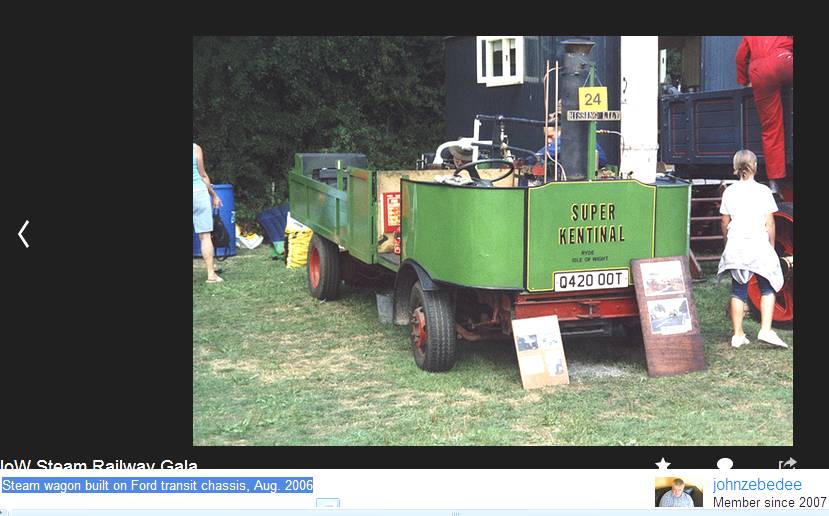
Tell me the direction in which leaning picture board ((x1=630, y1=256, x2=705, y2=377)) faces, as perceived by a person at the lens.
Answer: facing the viewer

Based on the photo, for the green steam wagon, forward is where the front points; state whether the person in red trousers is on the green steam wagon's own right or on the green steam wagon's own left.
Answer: on the green steam wagon's own left

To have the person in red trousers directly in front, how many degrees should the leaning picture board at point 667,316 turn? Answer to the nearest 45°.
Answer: approximately 180°

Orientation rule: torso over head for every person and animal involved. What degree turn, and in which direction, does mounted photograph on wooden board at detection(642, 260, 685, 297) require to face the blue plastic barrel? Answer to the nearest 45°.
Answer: approximately 135° to its right

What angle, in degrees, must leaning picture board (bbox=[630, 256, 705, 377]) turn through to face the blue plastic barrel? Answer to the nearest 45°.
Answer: approximately 135° to its right

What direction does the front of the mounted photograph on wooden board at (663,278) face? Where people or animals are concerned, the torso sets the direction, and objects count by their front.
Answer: toward the camera

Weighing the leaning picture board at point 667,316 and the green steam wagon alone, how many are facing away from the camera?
0

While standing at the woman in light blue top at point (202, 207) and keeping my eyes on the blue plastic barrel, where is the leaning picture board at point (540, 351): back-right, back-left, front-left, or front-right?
back-right

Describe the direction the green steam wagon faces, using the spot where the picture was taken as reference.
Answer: facing the viewer and to the right of the viewer

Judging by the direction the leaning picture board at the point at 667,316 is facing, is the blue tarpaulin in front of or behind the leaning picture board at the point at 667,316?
behind
